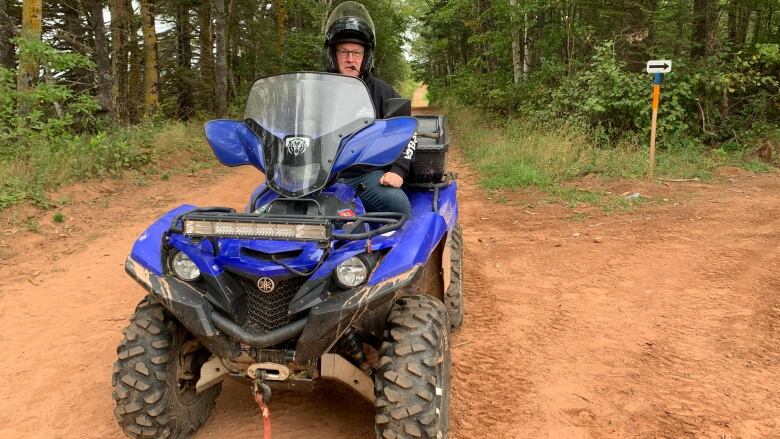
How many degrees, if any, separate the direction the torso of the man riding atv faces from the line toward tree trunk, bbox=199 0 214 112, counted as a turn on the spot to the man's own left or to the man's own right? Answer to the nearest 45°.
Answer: approximately 180°

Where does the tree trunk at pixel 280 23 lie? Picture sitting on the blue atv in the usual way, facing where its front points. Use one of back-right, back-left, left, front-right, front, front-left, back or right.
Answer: back

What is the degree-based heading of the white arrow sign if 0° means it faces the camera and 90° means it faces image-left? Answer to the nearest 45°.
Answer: approximately 0°

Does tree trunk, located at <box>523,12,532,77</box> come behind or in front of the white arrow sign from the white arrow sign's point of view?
behind

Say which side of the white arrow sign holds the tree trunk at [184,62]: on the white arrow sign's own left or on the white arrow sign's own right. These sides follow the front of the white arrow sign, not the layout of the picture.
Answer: on the white arrow sign's own right

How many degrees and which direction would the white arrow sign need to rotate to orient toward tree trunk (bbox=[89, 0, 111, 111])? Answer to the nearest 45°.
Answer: approximately 90° to its right

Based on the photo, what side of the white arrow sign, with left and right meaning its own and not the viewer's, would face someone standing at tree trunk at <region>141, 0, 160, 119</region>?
right

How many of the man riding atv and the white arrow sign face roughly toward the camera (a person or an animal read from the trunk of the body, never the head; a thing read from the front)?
2

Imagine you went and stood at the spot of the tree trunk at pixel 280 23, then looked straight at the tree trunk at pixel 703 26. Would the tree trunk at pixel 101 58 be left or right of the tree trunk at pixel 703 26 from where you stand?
right
